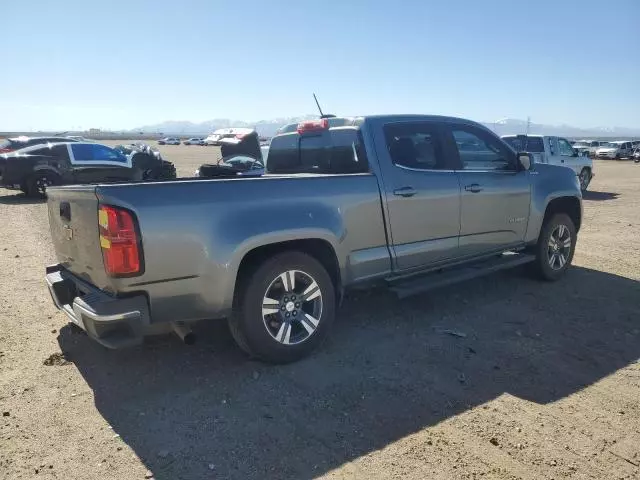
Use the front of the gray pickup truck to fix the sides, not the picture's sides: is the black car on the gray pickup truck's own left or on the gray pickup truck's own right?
on the gray pickup truck's own left

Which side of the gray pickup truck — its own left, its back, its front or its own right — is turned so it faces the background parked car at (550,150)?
front

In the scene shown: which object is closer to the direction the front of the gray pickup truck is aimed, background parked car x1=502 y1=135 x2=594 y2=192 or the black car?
the background parked car

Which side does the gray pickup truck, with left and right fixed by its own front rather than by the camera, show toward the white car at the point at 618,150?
front

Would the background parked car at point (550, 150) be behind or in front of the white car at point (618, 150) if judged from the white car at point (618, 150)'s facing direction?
in front

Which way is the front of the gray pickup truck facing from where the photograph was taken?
facing away from the viewer and to the right of the viewer
